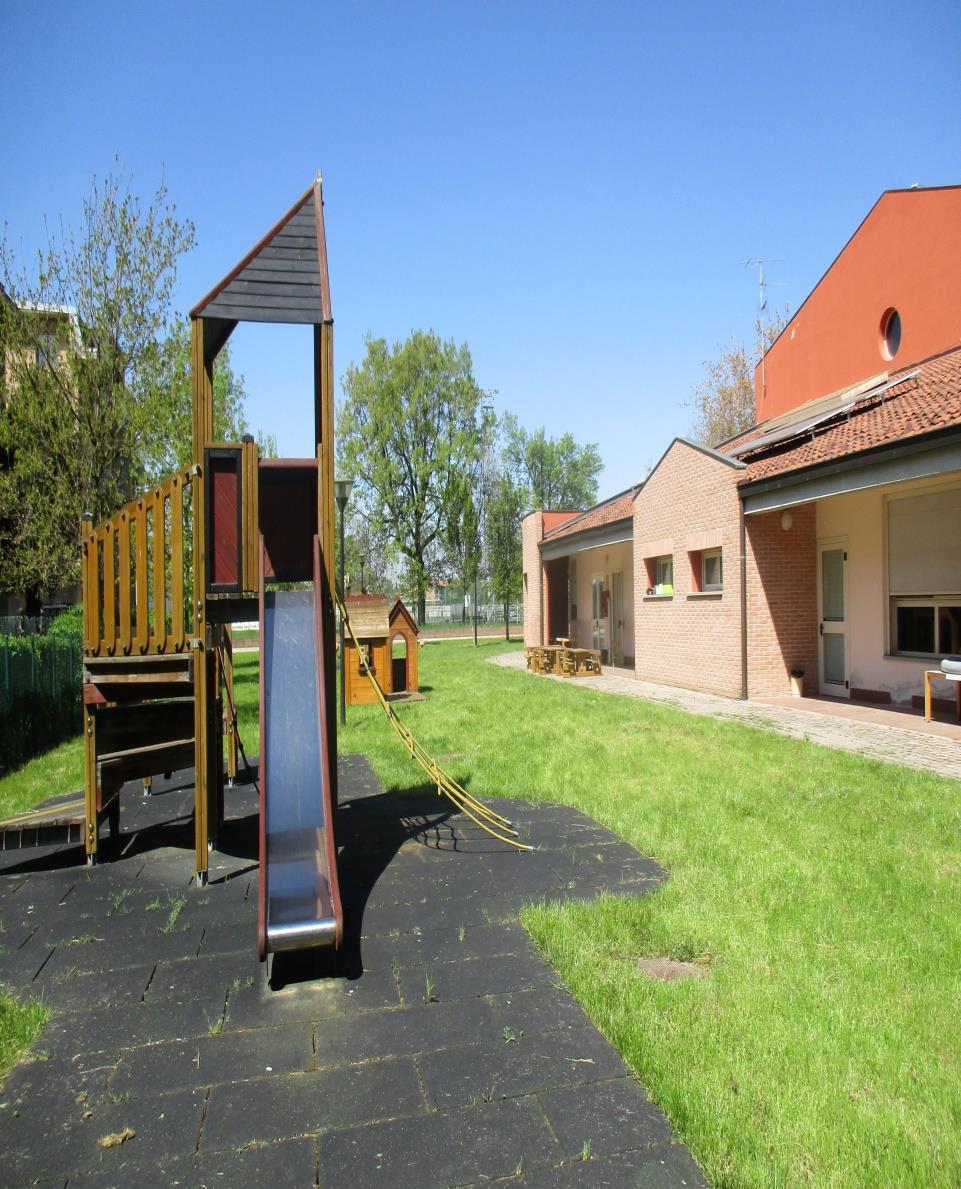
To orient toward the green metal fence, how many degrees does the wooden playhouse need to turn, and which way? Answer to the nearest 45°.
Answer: approximately 90° to its right

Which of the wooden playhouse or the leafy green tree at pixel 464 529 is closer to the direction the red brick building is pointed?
the wooden playhouse

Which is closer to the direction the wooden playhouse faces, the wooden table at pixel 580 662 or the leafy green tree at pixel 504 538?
the wooden table

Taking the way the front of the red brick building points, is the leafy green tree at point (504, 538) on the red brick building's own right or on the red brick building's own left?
on the red brick building's own right

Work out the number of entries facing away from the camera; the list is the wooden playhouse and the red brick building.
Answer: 0

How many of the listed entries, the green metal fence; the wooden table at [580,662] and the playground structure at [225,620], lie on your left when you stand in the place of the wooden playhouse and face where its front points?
1

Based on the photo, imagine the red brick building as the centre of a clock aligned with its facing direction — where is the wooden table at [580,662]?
The wooden table is roughly at 3 o'clock from the red brick building.

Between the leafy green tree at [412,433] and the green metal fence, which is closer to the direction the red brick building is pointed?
the green metal fence

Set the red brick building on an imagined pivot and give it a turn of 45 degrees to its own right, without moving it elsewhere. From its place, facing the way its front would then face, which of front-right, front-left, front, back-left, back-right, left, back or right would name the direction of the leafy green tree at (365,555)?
front-right

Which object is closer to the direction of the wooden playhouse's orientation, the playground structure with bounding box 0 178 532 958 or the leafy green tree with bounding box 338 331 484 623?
the playground structure

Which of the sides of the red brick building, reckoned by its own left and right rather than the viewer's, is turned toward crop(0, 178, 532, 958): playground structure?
front

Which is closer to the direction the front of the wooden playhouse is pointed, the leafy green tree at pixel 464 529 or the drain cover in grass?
the drain cover in grass

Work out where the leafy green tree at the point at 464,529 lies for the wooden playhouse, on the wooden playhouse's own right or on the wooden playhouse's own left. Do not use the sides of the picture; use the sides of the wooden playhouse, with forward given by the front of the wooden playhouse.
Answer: on the wooden playhouse's own left

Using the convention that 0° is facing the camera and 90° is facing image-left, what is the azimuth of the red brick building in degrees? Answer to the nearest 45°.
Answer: approximately 45°

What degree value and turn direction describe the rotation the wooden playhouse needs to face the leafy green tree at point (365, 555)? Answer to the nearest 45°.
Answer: approximately 135° to its left
